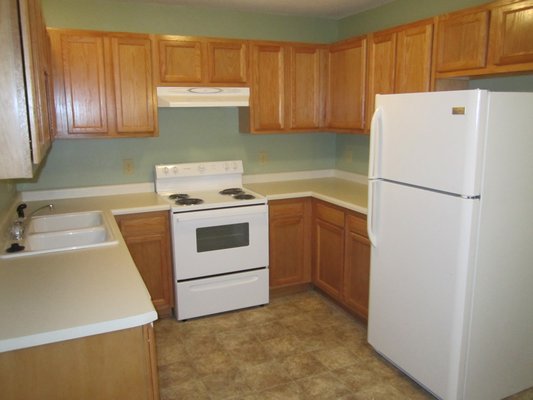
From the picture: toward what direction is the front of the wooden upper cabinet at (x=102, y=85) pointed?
toward the camera

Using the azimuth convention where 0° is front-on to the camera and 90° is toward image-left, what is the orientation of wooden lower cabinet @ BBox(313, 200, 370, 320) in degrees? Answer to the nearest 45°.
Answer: approximately 45°

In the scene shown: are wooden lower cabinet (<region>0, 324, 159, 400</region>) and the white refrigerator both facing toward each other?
yes

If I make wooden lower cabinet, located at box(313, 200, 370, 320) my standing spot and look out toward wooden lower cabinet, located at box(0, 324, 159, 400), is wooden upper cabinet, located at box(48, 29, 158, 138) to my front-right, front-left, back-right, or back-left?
front-right

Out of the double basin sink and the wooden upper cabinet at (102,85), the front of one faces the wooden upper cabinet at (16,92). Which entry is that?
the wooden upper cabinet at (102,85)

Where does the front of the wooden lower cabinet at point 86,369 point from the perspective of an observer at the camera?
facing to the right of the viewer

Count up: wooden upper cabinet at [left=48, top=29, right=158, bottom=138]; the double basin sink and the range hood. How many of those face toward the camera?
2

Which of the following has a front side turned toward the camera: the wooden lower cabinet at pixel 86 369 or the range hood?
the range hood

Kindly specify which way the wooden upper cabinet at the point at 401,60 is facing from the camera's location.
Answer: facing the viewer and to the left of the viewer

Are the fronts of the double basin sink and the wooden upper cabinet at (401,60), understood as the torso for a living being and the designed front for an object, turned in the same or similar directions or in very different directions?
very different directions

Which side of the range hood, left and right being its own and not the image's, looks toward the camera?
front

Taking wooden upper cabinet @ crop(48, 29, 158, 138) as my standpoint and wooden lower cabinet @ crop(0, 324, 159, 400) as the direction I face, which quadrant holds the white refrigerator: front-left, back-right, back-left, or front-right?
front-left

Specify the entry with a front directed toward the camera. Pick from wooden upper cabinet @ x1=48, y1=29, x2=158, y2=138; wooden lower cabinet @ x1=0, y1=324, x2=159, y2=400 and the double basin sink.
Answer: the wooden upper cabinet

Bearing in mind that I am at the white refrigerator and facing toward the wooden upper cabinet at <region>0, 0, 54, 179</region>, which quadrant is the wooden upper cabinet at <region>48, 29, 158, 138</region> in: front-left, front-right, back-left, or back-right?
front-right

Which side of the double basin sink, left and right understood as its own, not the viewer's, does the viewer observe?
right
